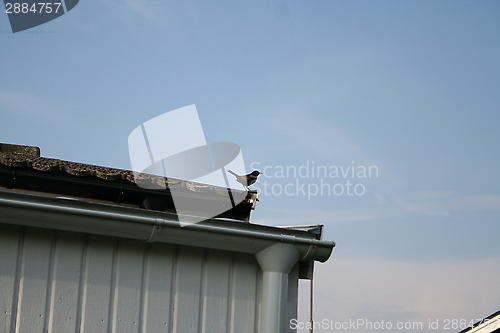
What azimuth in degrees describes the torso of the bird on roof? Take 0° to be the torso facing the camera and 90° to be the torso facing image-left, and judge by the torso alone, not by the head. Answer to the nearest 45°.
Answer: approximately 270°
